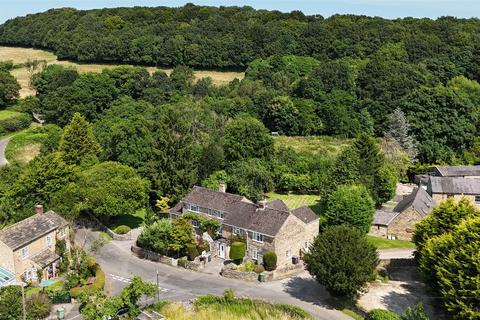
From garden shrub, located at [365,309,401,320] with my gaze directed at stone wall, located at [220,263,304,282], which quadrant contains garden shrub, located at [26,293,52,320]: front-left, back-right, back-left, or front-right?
front-left

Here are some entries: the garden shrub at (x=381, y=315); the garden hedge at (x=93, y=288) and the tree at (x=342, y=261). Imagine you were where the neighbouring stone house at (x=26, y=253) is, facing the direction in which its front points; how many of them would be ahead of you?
3

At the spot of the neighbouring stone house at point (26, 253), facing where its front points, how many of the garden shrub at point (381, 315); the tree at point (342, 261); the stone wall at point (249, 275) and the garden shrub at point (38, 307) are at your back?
0

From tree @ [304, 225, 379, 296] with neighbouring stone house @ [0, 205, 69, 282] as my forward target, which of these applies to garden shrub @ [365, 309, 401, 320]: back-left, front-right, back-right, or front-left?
back-left

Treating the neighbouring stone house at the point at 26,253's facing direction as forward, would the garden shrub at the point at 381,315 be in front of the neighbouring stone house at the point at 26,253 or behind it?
in front

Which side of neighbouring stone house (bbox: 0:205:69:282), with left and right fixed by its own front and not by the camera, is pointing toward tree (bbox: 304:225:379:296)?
front

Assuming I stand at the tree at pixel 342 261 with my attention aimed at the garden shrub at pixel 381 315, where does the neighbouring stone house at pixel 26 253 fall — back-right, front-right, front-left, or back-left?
back-right

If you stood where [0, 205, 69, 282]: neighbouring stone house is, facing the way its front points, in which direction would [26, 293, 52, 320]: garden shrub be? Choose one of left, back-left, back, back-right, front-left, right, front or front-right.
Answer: front-right

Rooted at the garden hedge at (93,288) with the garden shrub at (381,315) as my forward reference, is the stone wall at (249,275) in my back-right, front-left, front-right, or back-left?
front-left

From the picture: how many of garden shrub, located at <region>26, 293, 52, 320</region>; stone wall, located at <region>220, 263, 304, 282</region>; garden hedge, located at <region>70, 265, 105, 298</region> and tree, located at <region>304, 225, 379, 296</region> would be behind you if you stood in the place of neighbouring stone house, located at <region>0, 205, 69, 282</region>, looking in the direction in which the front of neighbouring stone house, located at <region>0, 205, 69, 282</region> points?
0

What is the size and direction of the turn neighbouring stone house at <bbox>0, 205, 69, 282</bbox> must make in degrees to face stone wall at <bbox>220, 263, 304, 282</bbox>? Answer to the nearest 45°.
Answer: approximately 45° to its left

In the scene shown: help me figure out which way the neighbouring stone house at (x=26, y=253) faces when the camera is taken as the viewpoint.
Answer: facing the viewer and to the right of the viewer

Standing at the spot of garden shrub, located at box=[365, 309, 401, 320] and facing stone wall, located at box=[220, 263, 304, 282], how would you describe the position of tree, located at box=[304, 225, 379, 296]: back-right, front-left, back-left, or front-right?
front-right
